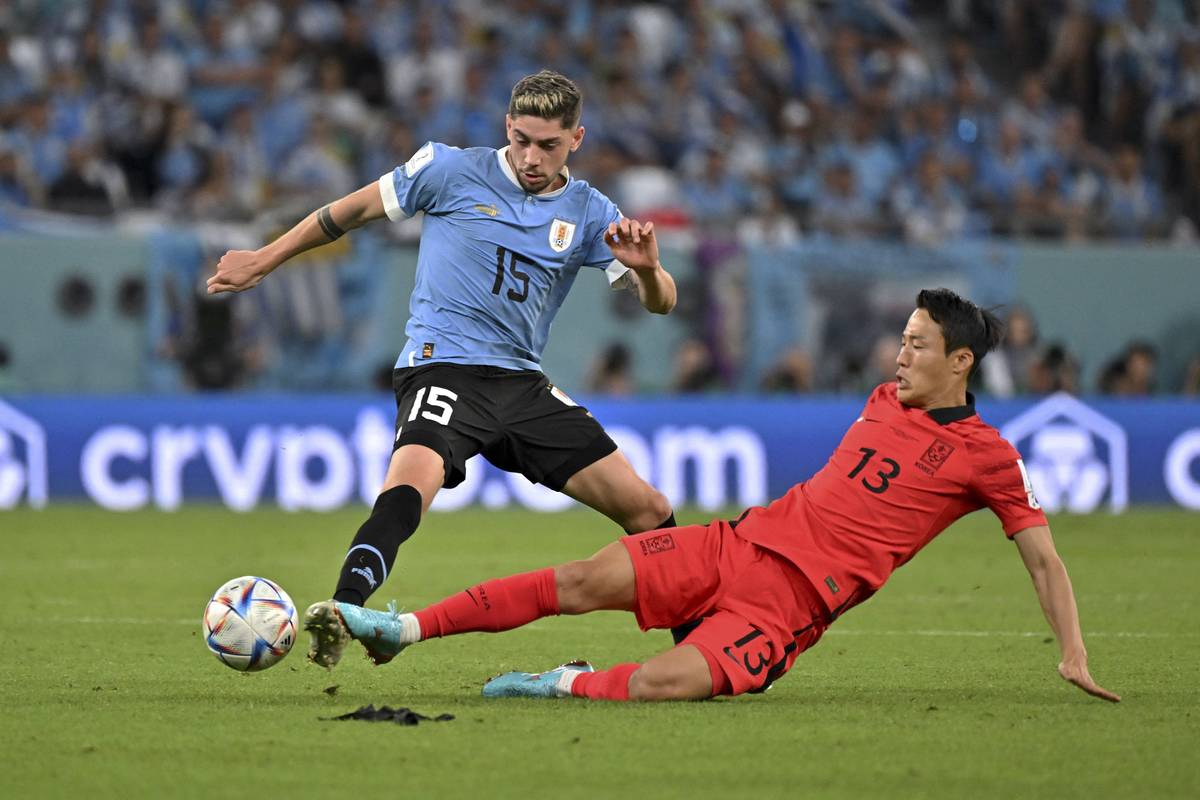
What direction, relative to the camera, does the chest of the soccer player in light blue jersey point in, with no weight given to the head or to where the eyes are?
toward the camera

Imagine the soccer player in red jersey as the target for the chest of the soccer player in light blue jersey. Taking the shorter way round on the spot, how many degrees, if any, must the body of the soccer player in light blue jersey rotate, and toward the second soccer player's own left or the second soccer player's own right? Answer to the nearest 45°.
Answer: approximately 45° to the second soccer player's own left

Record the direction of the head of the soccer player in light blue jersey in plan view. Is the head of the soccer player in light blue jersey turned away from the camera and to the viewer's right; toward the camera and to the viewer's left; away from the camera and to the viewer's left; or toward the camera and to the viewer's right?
toward the camera and to the viewer's left

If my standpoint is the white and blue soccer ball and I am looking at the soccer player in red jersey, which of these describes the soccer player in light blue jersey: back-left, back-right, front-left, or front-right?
front-left

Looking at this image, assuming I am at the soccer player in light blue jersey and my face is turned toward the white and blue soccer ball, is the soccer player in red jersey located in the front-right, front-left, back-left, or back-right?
back-left

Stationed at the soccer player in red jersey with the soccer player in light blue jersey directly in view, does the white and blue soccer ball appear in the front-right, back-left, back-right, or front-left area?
front-left
